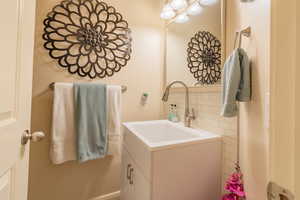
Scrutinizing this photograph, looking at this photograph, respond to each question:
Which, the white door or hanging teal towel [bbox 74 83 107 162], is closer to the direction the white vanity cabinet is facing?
the white door

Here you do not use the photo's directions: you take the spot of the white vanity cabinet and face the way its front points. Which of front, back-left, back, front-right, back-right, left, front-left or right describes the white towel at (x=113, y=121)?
right

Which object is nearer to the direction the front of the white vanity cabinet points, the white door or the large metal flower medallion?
the white door

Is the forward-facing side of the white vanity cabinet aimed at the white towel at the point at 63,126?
no

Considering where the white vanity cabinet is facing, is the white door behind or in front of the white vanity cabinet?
in front

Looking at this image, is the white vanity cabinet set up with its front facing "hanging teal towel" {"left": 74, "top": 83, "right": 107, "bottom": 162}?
no

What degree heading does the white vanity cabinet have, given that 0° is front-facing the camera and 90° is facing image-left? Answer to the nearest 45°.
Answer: approximately 45°

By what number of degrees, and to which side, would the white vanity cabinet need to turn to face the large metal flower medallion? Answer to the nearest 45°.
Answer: approximately 90° to its right
